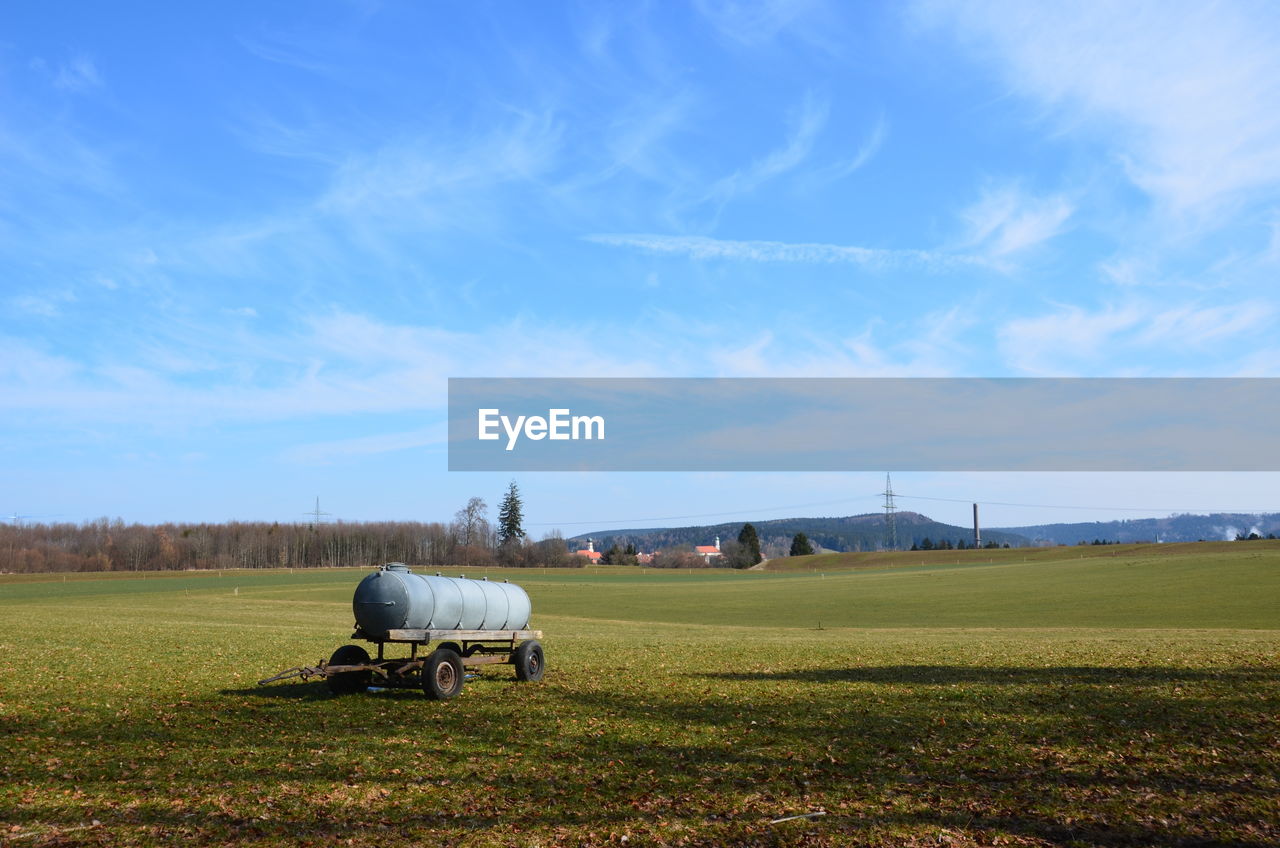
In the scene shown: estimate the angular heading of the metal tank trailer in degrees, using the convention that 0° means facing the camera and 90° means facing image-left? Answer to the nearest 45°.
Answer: approximately 45°
